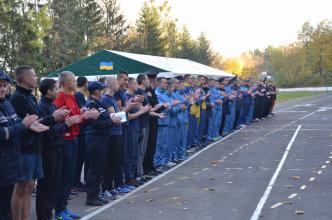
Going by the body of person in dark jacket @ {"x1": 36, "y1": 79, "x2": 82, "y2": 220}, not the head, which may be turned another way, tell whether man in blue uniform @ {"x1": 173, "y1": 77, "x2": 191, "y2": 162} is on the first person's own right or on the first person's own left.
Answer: on the first person's own left

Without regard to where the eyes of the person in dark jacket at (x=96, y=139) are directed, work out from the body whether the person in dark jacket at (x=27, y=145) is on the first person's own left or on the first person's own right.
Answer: on the first person's own right

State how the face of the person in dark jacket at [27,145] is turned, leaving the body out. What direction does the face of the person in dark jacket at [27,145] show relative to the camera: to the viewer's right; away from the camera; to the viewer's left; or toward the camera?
to the viewer's right

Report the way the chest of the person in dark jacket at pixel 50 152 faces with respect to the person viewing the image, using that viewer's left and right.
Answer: facing to the right of the viewer

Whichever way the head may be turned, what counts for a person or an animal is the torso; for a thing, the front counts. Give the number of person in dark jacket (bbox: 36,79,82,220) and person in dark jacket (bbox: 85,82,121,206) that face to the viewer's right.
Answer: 2

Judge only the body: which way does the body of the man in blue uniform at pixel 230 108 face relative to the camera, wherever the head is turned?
to the viewer's right

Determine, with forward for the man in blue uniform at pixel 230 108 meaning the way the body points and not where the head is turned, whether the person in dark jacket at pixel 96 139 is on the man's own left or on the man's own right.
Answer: on the man's own right

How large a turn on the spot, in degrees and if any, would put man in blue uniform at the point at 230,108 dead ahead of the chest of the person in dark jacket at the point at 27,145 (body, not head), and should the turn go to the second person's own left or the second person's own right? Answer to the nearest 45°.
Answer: approximately 45° to the second person's own left
